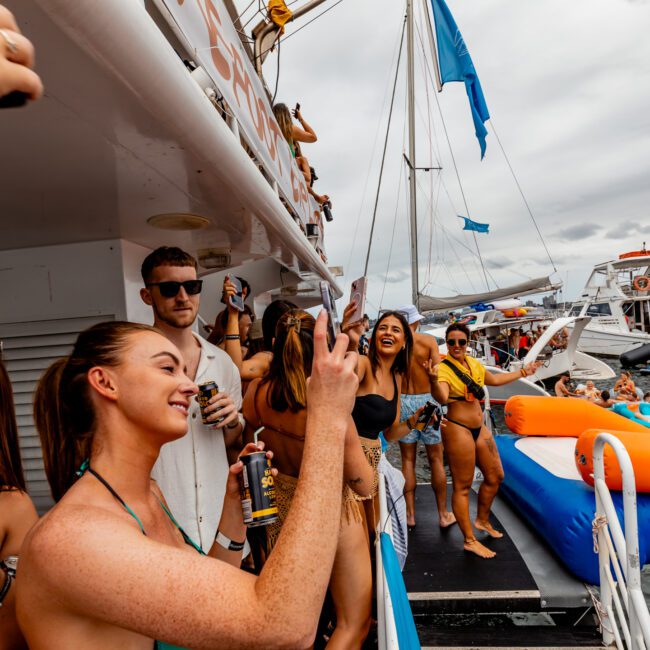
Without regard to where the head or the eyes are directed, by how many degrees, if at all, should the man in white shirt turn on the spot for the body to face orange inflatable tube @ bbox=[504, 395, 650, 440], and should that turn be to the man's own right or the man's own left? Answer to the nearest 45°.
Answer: approximately 90° to the man's own left

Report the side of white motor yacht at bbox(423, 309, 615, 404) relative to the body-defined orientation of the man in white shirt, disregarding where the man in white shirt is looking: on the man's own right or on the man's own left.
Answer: on the man's own left

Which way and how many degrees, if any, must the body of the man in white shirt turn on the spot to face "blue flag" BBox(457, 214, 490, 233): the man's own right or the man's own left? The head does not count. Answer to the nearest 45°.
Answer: approximately 90° to the man's own left

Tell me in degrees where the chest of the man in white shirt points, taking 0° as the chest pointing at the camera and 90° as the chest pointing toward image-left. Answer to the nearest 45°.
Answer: approximately 315°

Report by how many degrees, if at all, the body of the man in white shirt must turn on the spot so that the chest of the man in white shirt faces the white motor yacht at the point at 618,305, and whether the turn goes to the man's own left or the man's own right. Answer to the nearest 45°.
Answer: approximately 90° to the man's own left

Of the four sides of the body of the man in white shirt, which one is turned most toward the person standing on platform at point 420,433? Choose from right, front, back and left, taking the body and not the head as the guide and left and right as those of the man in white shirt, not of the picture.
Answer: left

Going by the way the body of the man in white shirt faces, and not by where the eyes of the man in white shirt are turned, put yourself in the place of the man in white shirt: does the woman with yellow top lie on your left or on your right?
on your left
